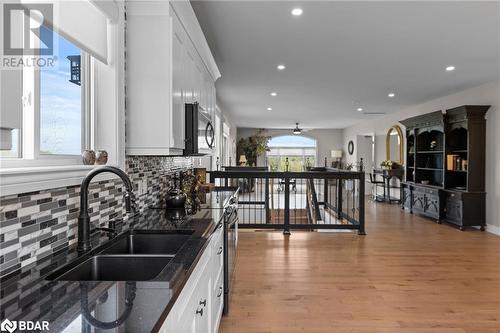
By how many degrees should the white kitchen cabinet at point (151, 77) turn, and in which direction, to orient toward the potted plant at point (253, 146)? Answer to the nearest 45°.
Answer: approximately 90° to its left

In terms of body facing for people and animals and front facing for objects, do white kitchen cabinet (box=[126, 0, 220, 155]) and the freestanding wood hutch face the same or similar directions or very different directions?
very different directions

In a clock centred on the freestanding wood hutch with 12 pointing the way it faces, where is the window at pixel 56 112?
The window is roughly at 11 o'clock from the freestanding wood hutch.

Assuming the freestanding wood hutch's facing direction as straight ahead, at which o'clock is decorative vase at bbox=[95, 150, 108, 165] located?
The decorative vase is roughly at 11 o'clock from the freestanding wood hutch.

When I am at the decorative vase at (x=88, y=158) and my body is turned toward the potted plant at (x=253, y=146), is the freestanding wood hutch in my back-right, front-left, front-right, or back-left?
front-right

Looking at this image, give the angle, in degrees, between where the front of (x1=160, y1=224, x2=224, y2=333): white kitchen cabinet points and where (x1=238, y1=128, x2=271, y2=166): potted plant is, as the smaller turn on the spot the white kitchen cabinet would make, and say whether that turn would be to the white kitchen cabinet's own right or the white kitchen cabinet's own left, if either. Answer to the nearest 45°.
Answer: approximately 90° to the white kitchen cabinet's own left

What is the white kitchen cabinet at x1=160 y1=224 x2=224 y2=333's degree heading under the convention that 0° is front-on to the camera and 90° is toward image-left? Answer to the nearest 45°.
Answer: approximately 270°

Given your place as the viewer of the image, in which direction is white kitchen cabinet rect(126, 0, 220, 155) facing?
facing to the right of the viewer

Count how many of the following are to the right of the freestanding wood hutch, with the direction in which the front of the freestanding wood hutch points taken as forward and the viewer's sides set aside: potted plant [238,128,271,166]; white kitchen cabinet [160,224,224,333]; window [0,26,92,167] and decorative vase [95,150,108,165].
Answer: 1

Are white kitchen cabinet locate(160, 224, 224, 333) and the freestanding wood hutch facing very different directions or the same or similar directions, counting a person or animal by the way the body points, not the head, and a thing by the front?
very different directions

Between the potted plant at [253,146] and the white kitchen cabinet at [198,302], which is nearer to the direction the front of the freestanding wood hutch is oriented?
the white kitchen cabinet

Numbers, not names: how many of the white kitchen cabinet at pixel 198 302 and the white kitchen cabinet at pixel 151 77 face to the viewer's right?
2

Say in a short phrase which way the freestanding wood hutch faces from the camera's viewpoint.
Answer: facing the viewer and to the left of the viewer
